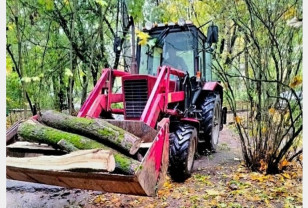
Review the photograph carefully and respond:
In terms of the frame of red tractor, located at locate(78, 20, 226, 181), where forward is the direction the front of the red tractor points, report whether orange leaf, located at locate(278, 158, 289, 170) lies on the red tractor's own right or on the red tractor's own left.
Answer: on the red tractor's own left

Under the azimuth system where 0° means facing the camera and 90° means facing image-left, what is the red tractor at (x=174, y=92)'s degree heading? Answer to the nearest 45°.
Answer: approximately 45°

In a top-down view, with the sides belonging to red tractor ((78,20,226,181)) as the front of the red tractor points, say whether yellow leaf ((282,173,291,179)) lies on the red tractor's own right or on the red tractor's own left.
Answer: on the red tractor's own left

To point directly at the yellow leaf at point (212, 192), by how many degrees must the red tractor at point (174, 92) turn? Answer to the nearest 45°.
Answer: approximately 45° to its left

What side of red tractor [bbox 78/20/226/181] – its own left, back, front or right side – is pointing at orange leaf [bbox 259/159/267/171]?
left

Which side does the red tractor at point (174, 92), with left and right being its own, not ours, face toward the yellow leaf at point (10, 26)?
right
